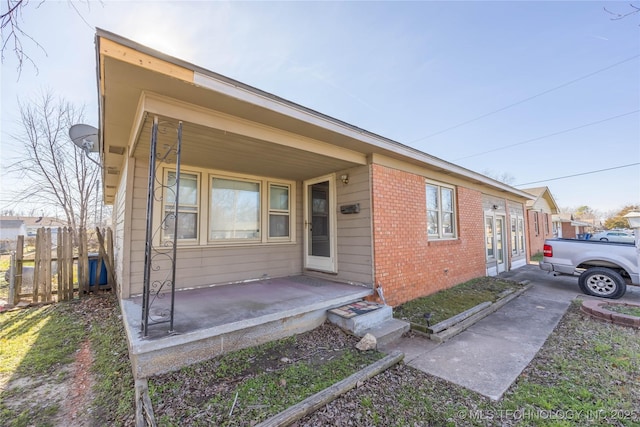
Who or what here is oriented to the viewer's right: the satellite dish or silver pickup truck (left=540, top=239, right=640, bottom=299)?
the silver pickup truck

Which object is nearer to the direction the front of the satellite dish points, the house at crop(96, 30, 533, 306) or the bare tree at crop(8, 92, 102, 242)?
the bare tree

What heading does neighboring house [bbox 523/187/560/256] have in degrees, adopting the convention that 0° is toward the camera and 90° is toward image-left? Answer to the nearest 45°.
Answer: approximately 315°

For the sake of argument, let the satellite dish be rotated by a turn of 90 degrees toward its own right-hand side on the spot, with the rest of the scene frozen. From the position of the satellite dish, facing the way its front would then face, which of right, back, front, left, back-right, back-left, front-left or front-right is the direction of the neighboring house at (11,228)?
front-left

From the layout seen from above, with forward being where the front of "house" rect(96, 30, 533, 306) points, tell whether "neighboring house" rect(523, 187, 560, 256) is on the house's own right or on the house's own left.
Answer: on the house's own left

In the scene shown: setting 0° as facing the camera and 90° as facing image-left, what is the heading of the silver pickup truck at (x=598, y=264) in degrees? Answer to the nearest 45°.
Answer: approximately 270°

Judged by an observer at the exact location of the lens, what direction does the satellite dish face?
facing away from the viewer and to the left of the viewer

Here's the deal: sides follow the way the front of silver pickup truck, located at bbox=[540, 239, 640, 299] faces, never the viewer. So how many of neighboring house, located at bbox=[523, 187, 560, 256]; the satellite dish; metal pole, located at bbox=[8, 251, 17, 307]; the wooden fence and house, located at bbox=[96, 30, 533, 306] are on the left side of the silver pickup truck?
1

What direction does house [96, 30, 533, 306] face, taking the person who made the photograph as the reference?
facing the viewer and to the right of the viewer
